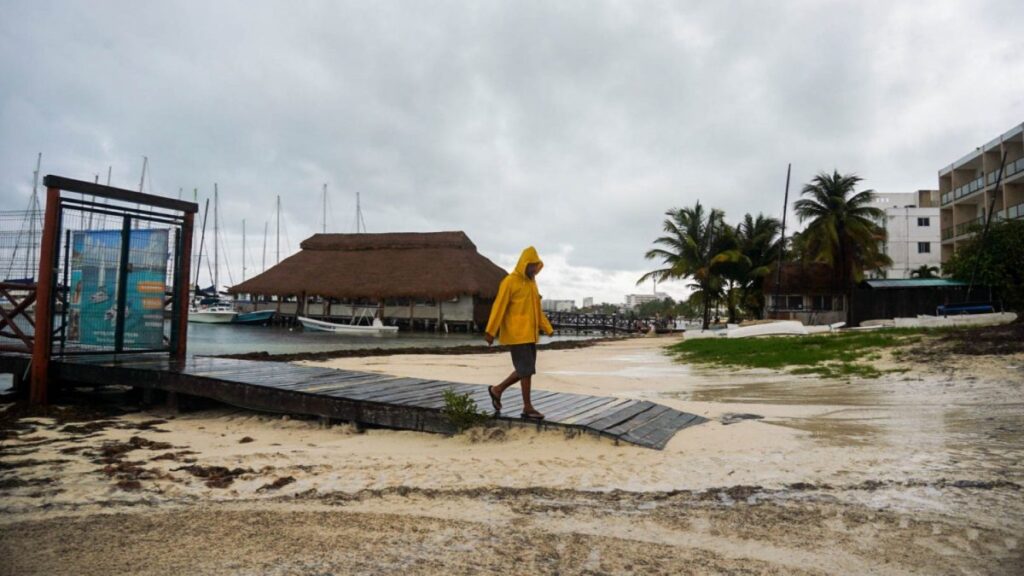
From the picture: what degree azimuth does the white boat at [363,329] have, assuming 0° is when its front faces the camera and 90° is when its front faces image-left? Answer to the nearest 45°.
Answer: approximately 90°

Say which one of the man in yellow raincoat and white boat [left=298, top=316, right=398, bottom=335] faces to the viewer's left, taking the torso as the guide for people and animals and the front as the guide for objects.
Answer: the white boat

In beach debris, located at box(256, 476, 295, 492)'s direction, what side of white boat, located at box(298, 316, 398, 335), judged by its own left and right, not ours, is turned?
left

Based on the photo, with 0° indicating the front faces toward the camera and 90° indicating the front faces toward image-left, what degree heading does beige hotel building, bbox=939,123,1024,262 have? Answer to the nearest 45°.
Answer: approximately 45°

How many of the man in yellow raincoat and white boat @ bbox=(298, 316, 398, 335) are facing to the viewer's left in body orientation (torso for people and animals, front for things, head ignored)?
1

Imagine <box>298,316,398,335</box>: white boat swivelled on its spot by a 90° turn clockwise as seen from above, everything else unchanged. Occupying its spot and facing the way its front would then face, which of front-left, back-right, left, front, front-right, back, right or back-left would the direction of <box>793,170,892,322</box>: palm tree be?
back-right

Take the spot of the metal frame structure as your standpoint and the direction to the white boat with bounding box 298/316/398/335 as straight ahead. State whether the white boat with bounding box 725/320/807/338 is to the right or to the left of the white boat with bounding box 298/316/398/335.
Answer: right
